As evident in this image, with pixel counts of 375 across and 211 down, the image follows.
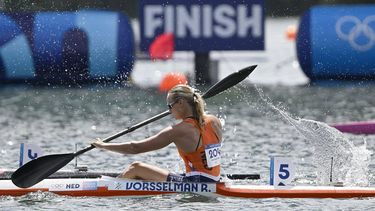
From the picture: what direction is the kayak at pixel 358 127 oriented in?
to the viewer's left

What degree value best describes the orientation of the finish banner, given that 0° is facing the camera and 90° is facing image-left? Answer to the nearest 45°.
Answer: approximately 0°

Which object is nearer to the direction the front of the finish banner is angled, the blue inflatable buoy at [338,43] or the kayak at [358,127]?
the kayak

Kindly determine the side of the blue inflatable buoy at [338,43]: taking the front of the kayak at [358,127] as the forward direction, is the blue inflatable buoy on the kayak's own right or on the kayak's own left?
on the kayak's own right

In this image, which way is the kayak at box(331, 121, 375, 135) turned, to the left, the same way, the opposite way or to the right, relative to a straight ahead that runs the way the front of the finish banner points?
to the right

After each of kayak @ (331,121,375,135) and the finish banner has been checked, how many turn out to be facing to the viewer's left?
1
